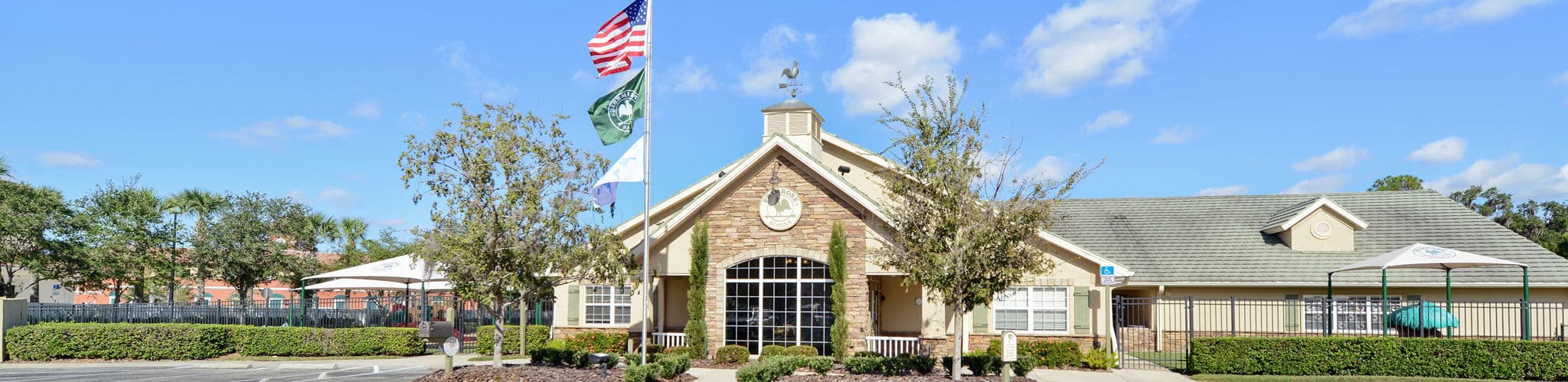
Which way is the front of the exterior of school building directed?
toward the camera

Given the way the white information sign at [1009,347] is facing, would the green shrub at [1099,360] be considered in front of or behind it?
behind

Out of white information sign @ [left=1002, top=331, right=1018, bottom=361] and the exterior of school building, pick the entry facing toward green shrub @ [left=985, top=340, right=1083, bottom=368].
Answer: the exterior of school building

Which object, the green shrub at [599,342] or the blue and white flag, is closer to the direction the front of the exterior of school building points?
the blue and white flag

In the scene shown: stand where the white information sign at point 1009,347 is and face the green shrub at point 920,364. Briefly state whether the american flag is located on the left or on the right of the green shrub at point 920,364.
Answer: left

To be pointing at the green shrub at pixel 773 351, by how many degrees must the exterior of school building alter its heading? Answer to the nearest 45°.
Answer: approximately 45° to its right

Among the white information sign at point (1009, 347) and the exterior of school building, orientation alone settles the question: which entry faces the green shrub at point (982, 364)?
the exterior of school building

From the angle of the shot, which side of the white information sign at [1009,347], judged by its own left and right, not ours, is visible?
front

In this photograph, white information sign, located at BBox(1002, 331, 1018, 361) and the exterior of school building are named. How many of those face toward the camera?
2
